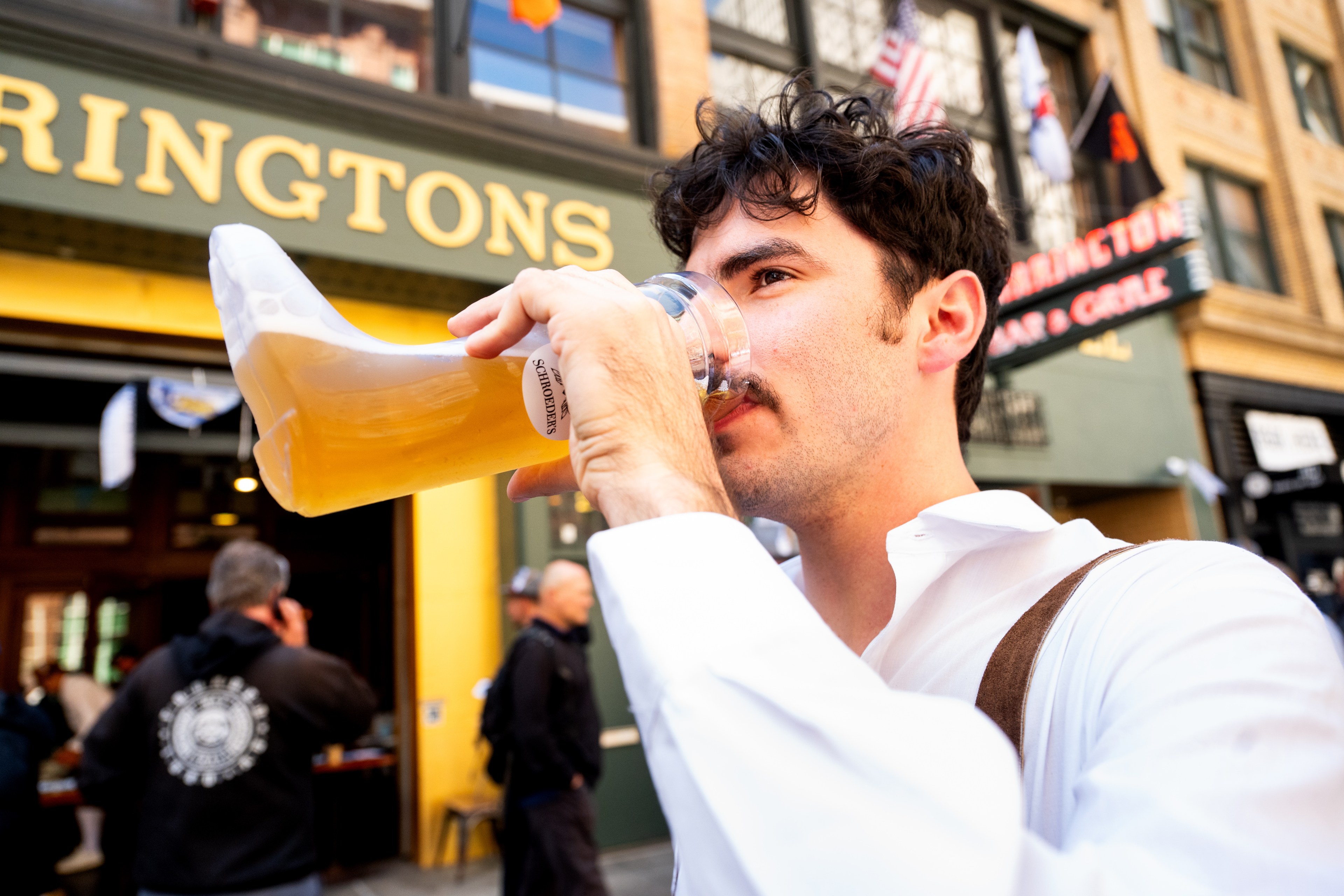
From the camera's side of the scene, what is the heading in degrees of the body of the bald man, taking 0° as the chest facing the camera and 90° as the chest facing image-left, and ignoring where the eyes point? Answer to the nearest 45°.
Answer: approximately 270°

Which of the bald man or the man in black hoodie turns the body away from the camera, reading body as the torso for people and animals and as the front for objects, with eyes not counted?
the man in black hoodie

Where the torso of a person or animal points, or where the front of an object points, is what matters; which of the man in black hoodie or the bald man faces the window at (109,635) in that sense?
the man in black hoodie

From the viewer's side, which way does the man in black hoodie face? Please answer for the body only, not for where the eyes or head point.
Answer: away from the camera

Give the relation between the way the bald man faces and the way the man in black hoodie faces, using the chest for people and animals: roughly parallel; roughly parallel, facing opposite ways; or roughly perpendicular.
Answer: roughly perpendicular

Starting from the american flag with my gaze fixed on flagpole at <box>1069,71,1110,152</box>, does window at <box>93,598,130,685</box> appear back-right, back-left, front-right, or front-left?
back-left
